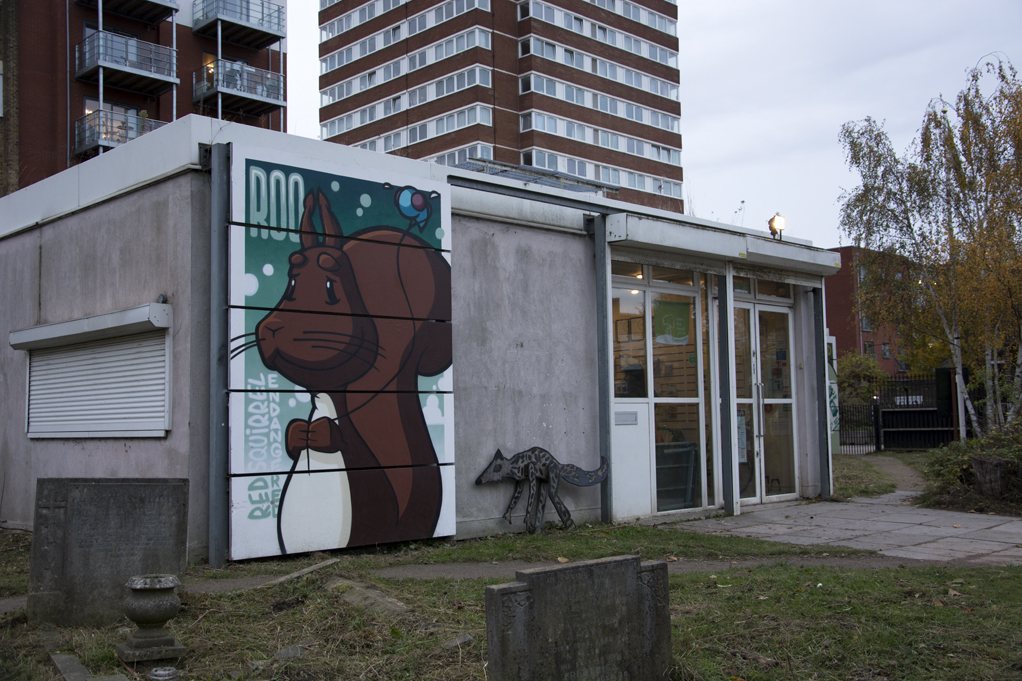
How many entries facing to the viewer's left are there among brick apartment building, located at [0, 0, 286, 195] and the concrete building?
0

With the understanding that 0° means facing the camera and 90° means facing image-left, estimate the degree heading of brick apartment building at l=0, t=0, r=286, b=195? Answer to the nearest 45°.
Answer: approximately 315°

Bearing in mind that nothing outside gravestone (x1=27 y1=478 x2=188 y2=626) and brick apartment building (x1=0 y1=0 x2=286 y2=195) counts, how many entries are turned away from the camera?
0

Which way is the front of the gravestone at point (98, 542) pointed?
toward the camera

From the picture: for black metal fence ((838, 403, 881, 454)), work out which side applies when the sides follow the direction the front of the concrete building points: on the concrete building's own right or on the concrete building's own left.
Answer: on the concrete building's own left

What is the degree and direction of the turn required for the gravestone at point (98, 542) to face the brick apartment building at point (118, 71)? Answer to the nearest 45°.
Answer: approximately 180°

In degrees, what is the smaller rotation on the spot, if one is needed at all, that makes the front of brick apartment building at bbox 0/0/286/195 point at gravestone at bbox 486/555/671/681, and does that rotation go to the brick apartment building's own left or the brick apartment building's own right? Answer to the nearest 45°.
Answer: approximately 45° to the brick apartment building's own right

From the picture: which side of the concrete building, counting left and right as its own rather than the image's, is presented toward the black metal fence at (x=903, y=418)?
left

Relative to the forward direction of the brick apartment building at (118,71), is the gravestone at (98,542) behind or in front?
in front

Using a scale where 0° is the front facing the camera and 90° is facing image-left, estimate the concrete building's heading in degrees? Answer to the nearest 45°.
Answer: approximately 315°
